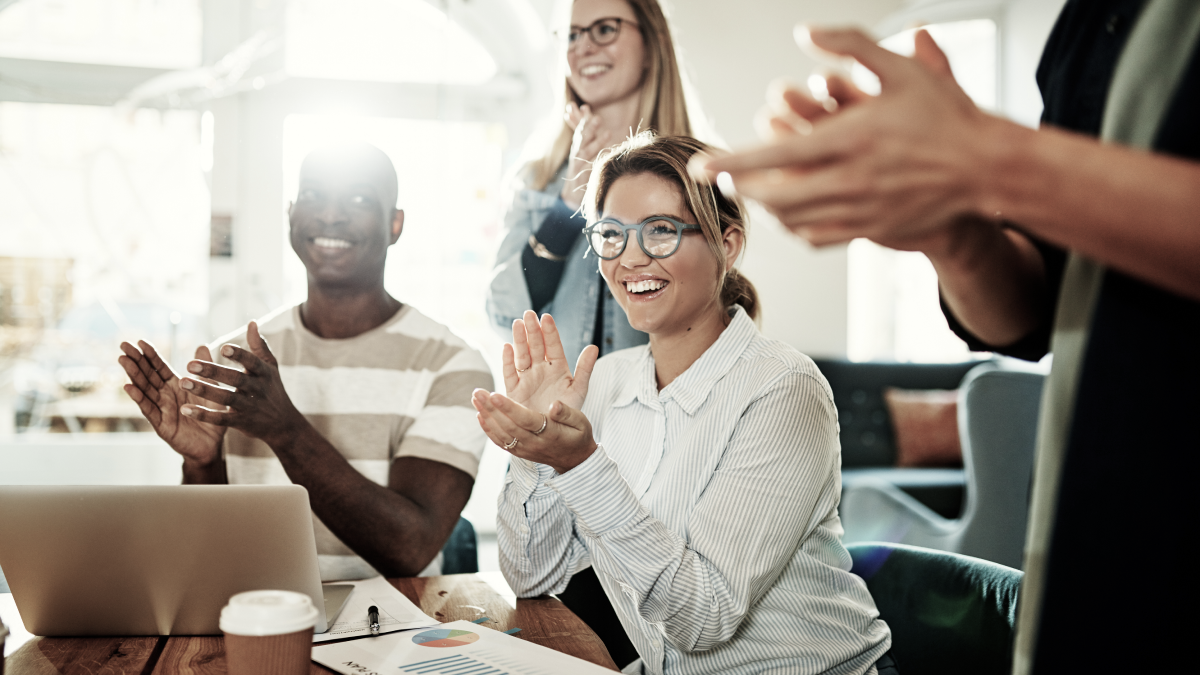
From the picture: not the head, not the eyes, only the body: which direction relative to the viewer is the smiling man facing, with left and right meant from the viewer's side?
facing the viewer and to the left of the viewer

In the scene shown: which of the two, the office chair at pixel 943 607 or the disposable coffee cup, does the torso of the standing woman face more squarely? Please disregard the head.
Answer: the disposable coffee cup

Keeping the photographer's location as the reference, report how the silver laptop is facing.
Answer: facing away from the viewer

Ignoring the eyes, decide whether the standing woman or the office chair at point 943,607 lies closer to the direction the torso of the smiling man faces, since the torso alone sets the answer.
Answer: the office chair

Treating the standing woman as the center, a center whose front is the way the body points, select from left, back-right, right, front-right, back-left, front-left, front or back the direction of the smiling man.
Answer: front

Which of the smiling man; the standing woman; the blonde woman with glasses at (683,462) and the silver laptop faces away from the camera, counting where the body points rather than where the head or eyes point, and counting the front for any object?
the silver laptop

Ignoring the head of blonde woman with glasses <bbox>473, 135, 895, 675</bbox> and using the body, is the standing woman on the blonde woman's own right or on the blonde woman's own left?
on the blonde woman's own right

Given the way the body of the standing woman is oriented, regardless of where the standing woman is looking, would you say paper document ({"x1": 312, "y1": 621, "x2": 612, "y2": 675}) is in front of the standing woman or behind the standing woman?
in front

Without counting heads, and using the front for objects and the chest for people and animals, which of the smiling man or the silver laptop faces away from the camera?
the silver laptop

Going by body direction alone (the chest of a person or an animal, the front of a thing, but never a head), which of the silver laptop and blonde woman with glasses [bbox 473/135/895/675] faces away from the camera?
the silver laptop
